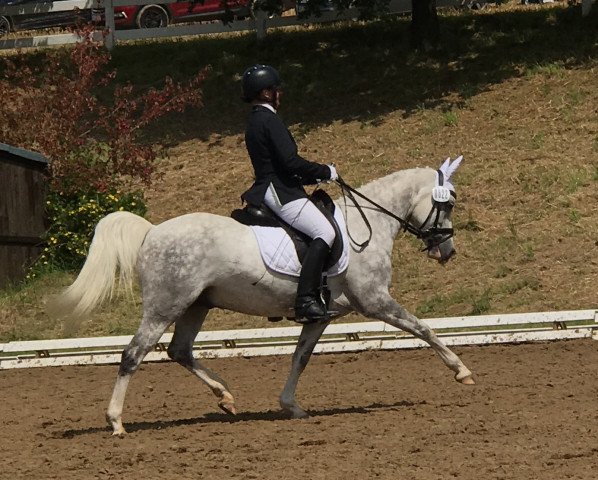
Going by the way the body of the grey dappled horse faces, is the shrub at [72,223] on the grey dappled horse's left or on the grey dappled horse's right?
on the grey dappled horse's left

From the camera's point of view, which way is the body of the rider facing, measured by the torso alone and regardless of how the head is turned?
to the viewer's right

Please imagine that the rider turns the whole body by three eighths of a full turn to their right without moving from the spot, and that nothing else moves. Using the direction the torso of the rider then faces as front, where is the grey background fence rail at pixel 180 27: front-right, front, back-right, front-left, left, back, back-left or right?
back-right

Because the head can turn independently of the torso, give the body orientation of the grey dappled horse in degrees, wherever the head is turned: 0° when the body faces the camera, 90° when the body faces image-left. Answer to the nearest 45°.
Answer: approximately 270°

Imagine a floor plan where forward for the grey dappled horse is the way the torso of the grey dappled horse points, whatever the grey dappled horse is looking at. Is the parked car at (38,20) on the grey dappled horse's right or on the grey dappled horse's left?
on the grey dappled horse's left

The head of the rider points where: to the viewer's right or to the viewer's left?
to the viewer's right

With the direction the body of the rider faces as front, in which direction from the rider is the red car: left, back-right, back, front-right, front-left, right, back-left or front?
left

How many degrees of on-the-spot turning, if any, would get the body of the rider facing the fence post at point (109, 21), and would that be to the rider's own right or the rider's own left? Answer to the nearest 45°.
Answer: approximately 90° to the rider's own left

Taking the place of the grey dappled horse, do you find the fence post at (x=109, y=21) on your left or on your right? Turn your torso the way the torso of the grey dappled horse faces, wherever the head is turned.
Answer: on your left
